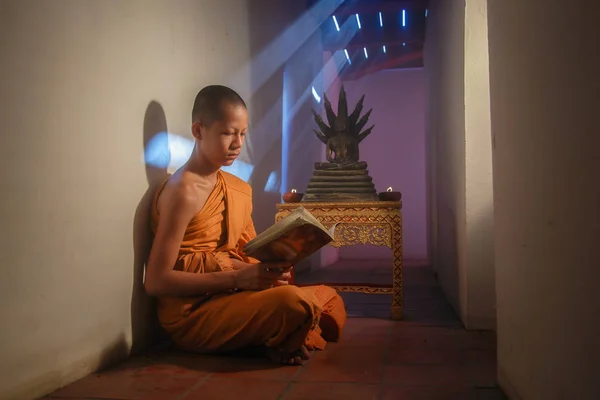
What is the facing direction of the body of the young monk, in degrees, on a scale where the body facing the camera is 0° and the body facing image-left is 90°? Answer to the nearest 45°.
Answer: approximately 315°

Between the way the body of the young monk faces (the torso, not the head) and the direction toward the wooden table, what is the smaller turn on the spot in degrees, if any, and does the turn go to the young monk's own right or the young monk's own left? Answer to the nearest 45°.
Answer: approximately 90° to the young monk's own left
